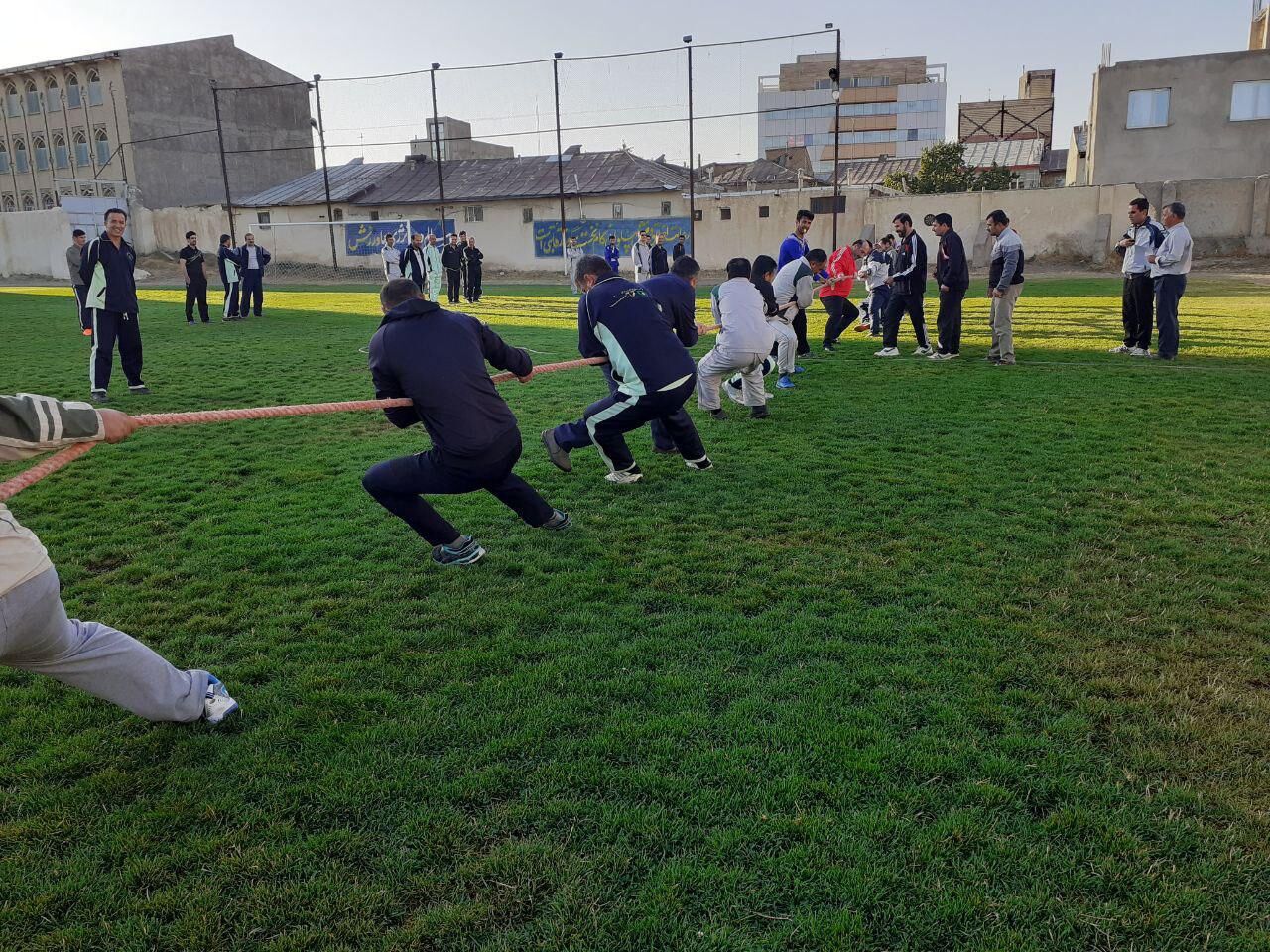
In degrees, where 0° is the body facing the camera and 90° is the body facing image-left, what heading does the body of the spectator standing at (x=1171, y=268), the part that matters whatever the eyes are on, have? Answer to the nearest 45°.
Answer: approximately 90°

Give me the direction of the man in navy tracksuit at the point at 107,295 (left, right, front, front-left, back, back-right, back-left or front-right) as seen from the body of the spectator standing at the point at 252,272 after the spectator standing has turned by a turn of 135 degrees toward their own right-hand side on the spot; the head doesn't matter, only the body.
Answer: back-left

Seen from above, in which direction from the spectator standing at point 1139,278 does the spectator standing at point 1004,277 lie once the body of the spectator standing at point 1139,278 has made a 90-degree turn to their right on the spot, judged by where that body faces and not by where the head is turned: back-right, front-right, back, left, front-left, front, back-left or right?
left

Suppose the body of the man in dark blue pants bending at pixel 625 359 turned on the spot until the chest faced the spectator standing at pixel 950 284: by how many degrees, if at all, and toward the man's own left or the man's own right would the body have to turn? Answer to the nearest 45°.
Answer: approximately 90° to the man's own right

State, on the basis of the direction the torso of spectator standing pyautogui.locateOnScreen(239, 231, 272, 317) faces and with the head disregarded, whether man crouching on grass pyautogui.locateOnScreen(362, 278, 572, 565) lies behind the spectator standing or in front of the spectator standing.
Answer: in front

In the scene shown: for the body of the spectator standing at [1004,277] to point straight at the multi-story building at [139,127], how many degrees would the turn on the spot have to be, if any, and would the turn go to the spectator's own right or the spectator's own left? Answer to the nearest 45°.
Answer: approximately 45° to the spectator's own right

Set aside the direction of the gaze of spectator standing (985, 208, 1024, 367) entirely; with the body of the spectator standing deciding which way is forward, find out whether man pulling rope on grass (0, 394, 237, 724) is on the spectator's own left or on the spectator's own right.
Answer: on the spectator's own left

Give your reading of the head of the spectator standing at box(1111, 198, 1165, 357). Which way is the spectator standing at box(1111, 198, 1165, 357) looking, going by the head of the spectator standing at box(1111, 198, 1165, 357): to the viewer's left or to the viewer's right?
to the viewer's left

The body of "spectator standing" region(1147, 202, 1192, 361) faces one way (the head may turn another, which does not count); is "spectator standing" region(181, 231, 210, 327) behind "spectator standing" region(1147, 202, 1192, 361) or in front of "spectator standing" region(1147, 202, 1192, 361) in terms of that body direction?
in front

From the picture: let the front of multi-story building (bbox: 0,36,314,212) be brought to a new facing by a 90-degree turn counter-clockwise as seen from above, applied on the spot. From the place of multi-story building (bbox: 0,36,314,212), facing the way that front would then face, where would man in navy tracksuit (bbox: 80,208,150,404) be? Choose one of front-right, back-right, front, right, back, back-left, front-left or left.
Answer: front-right

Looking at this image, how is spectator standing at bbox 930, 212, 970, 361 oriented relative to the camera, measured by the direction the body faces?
to the viewer's left

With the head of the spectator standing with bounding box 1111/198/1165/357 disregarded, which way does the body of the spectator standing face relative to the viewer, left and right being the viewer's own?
facing the viewer and to the left of the viewer

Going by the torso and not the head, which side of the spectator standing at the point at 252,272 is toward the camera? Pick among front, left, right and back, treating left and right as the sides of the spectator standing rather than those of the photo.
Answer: front

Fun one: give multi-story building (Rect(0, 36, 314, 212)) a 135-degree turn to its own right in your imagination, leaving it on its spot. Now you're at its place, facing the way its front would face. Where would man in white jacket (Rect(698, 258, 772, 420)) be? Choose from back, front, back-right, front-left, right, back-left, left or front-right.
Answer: back

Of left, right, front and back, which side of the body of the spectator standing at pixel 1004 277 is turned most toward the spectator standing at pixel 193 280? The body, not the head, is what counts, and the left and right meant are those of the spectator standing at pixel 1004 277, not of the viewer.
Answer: front

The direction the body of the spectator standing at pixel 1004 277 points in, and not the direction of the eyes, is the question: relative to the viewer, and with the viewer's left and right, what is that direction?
facing to the left of the viewer
